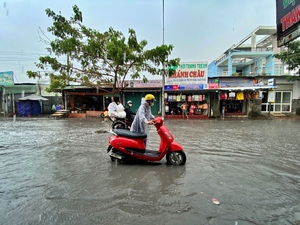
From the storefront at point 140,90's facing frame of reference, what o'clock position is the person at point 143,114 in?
The person is roughly at 12 o'clock from the storefront.

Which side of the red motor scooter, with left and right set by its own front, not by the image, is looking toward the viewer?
right

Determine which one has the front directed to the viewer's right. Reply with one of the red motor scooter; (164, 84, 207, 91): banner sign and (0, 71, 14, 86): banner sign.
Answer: the red motor scooter

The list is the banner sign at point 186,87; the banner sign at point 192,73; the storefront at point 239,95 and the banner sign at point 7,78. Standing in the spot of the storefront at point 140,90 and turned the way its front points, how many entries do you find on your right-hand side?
1

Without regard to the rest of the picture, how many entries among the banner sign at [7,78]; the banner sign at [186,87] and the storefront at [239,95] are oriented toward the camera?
3

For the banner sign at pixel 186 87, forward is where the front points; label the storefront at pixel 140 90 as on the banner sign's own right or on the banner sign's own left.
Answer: on the banner sign's own right

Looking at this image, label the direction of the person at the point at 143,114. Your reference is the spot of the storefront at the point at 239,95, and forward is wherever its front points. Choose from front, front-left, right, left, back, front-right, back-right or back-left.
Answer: front

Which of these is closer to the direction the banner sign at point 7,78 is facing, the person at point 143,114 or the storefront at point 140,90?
the person

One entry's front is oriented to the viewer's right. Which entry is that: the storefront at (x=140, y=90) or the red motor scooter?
the red motor scooter

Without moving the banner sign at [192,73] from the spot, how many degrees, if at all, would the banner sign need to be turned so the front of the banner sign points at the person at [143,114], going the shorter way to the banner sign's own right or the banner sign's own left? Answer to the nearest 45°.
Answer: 0° — it already faces them

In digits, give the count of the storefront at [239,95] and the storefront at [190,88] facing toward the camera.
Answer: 2

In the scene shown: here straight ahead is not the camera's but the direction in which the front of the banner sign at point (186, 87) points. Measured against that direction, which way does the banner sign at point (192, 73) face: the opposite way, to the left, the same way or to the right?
the same way

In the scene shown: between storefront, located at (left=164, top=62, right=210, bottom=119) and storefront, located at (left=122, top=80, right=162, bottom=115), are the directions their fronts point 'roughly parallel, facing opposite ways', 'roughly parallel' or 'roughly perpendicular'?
roughly parallel

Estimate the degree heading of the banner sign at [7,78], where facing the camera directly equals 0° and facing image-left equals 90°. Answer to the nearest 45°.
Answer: approximately 0°

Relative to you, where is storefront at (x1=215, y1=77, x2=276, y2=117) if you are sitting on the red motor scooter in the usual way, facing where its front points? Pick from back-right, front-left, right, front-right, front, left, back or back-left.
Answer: front-left

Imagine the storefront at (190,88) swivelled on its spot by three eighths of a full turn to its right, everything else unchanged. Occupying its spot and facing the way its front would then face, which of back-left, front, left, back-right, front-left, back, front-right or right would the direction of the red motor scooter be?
back-left

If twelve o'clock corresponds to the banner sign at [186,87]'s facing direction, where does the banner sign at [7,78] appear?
the banner sign at [7,78] is roughly at 3 o'clock from the banner sign at [186,87].

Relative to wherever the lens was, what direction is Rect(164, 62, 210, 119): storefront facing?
facing the viewer

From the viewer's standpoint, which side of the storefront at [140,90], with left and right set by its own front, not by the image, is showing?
front
